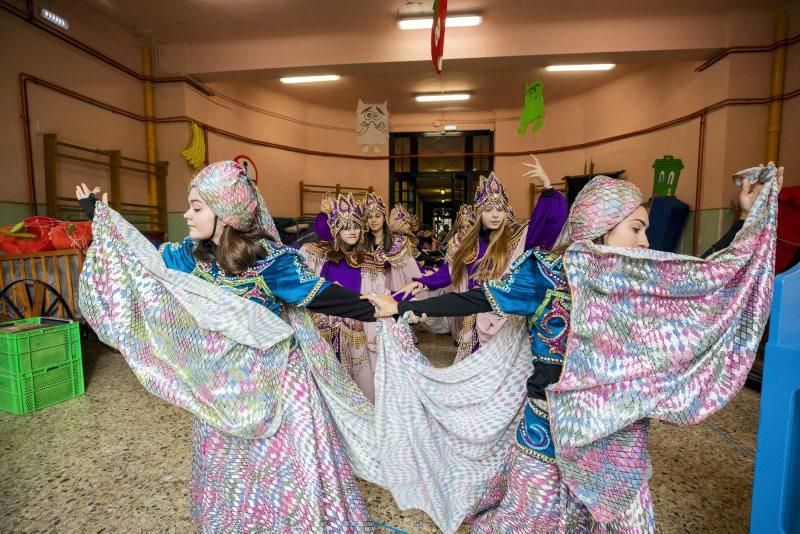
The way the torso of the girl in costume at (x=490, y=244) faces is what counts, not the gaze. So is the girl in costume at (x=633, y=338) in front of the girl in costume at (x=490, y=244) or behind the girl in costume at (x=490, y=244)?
in front

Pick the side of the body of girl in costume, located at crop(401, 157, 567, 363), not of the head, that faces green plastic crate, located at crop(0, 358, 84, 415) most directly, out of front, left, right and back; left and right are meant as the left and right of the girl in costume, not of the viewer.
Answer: right

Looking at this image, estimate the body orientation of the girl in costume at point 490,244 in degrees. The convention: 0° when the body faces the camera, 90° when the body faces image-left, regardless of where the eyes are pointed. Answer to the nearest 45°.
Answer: approximately 0°

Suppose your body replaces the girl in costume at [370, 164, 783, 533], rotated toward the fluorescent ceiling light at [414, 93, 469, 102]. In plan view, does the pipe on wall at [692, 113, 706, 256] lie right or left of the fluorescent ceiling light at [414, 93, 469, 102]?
right

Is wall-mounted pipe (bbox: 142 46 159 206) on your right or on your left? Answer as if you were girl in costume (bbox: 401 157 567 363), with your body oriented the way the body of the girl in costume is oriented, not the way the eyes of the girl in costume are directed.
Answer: on your right

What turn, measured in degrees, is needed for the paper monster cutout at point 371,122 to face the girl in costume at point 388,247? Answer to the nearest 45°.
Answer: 0° — it already faces them

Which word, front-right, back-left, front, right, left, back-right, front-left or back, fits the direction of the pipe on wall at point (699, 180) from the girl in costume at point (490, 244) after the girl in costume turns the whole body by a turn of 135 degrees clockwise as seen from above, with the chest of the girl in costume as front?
right

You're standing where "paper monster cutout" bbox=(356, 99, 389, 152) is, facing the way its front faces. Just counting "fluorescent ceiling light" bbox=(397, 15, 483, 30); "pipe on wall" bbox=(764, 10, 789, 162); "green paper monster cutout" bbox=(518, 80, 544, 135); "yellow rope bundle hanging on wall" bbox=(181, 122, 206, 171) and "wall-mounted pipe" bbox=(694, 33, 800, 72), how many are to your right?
1

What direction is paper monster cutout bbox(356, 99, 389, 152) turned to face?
toward the camera

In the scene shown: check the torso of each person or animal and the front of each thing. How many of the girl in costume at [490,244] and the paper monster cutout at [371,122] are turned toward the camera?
2
